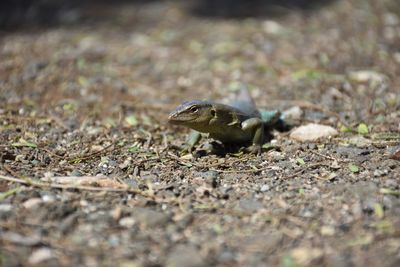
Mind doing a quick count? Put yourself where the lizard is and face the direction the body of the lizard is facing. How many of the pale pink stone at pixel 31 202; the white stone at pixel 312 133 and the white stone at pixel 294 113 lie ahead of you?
1

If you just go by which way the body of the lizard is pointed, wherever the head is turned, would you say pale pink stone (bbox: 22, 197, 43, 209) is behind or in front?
in front

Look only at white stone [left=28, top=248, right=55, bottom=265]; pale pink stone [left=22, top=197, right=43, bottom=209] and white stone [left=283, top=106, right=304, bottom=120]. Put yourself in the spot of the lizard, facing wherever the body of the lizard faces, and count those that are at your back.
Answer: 1

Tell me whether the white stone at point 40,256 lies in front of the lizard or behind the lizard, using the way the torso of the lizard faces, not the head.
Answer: in front

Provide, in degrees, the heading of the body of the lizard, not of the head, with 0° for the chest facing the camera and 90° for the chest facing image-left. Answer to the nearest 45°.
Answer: approximately 45°

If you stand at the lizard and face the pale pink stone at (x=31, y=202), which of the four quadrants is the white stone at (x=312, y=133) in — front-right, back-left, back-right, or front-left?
back-left

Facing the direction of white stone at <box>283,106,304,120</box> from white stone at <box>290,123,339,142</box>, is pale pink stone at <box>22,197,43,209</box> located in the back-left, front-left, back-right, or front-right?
back-left

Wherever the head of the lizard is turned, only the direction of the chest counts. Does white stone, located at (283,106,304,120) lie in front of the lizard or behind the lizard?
behind

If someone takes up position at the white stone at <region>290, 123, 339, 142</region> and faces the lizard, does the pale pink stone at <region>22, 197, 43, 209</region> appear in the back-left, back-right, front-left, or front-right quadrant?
front-left
